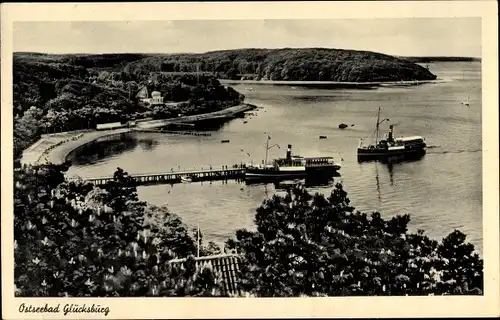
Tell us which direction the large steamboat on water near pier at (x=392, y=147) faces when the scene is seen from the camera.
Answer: facing to the left of the viewer

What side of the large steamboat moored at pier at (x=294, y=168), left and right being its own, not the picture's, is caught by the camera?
left
